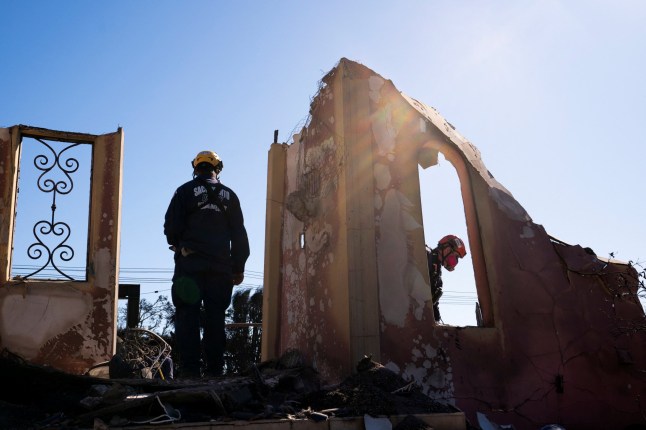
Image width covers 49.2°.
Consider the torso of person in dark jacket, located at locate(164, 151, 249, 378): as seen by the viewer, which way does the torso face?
away from the camera

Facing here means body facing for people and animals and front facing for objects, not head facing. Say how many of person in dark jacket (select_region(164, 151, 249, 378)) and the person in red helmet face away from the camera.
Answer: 1

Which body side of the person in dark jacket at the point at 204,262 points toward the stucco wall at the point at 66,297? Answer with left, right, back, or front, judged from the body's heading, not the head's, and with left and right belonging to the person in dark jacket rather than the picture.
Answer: left

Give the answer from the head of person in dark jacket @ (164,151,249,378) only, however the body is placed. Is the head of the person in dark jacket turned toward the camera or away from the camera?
away from the camera

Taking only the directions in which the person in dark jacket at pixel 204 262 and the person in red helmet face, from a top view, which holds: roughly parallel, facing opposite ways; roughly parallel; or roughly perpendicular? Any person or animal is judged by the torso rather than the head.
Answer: roughly perpendicular

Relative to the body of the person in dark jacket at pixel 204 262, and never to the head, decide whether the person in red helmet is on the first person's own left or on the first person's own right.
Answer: on the first person's own right

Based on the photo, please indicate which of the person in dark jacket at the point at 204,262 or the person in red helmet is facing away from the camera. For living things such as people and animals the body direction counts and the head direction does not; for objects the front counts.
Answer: the person in dark jacket

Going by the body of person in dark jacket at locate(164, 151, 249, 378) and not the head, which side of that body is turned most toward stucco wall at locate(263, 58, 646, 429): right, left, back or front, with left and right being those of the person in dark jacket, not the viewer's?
right
